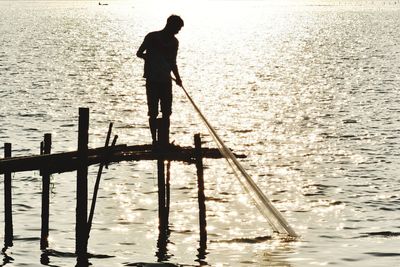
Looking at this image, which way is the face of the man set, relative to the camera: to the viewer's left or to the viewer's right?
to the viewer's right
